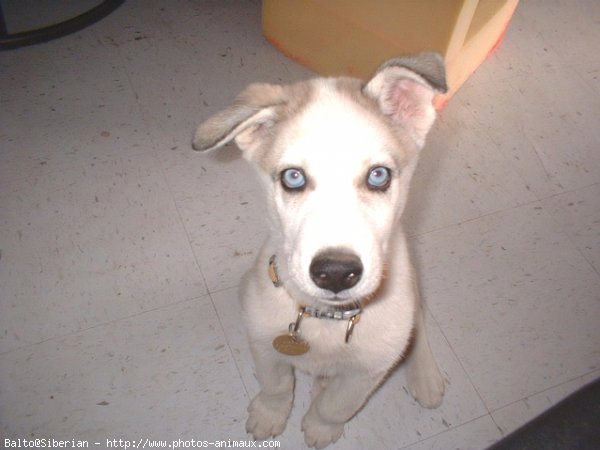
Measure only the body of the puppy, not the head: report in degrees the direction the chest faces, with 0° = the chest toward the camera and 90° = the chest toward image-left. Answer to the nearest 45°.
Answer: approximately 0°

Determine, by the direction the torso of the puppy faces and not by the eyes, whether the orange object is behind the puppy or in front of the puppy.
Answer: behind
